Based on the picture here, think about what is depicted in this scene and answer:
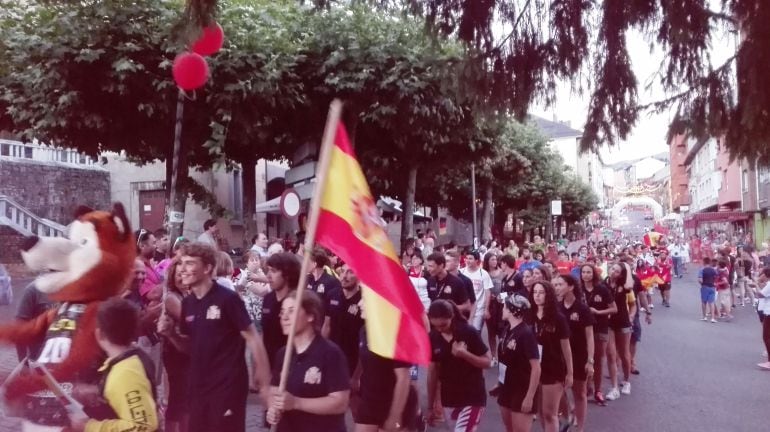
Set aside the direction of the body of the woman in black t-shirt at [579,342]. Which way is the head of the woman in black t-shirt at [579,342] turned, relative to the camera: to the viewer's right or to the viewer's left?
to the viewer's left

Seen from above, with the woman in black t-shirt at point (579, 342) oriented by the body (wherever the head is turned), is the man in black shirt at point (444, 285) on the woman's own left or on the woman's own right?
on the woman's own right

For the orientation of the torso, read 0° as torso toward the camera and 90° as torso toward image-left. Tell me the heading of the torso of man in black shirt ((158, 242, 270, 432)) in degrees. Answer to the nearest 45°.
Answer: approximately 45°

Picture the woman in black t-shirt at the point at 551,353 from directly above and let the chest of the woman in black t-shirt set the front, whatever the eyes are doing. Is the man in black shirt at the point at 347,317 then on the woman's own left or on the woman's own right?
on the woman's own right

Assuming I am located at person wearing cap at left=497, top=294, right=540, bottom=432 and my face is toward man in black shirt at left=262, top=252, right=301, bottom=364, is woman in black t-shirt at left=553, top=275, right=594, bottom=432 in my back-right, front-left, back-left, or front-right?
back-right

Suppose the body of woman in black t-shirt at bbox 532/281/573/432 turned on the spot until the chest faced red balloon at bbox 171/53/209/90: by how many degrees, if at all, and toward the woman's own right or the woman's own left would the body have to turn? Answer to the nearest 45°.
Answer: approximately 45° to the woman's own right

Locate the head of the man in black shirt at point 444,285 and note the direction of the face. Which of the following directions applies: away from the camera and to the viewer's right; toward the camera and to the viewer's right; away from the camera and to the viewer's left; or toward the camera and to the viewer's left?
toward the camera and to the viewer's left

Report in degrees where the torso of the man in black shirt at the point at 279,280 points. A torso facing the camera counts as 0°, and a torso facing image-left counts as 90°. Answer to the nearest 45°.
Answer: approximately 45°

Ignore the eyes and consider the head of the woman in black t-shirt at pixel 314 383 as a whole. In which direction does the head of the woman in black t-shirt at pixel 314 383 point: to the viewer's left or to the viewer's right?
to the viewer's left

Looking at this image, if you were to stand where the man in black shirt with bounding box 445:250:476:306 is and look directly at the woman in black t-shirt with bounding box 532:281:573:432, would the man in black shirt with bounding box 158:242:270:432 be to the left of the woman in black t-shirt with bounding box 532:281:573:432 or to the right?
right
